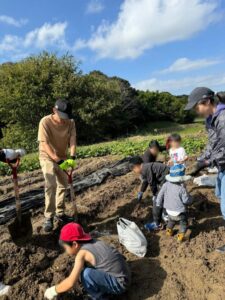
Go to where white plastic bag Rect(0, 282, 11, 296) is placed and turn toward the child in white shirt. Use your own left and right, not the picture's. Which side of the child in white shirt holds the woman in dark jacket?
right

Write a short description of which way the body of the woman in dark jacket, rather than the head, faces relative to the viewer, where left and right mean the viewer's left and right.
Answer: facing to the left of the viewer

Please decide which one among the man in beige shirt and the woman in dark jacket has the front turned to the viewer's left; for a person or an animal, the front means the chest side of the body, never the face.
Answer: the woman in dark jacket

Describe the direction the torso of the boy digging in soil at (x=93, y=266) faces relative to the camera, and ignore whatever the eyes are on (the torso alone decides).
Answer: to the viewer's left

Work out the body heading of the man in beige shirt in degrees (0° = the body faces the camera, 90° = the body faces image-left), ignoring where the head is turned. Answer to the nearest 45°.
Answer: approximately 315°

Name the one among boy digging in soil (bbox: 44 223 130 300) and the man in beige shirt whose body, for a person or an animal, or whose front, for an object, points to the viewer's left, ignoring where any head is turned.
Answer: the boy digging in soil

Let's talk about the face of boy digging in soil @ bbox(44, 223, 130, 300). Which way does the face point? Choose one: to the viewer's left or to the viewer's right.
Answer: to the viewer's left
